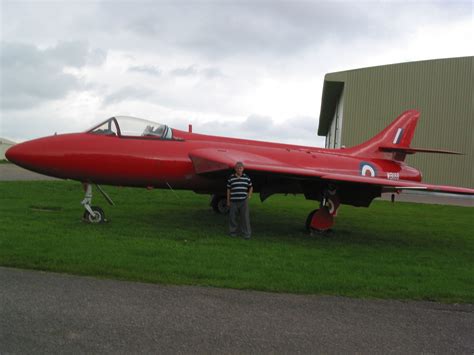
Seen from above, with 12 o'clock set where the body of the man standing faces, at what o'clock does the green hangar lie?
The green hangar is roughly at 7 o'clock from the man standing.

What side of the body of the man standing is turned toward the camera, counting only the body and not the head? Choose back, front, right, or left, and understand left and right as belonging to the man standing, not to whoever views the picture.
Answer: front
